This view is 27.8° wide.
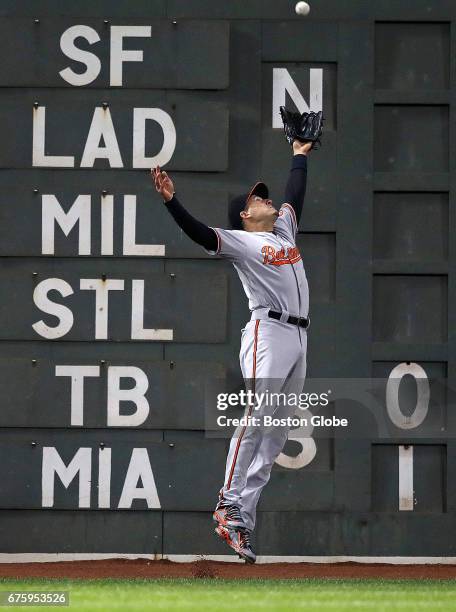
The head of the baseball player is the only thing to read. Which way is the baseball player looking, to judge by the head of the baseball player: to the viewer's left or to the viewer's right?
to the viewer's right

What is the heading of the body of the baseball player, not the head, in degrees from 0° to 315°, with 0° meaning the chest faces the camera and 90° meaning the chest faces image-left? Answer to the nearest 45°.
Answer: approximately 315°
